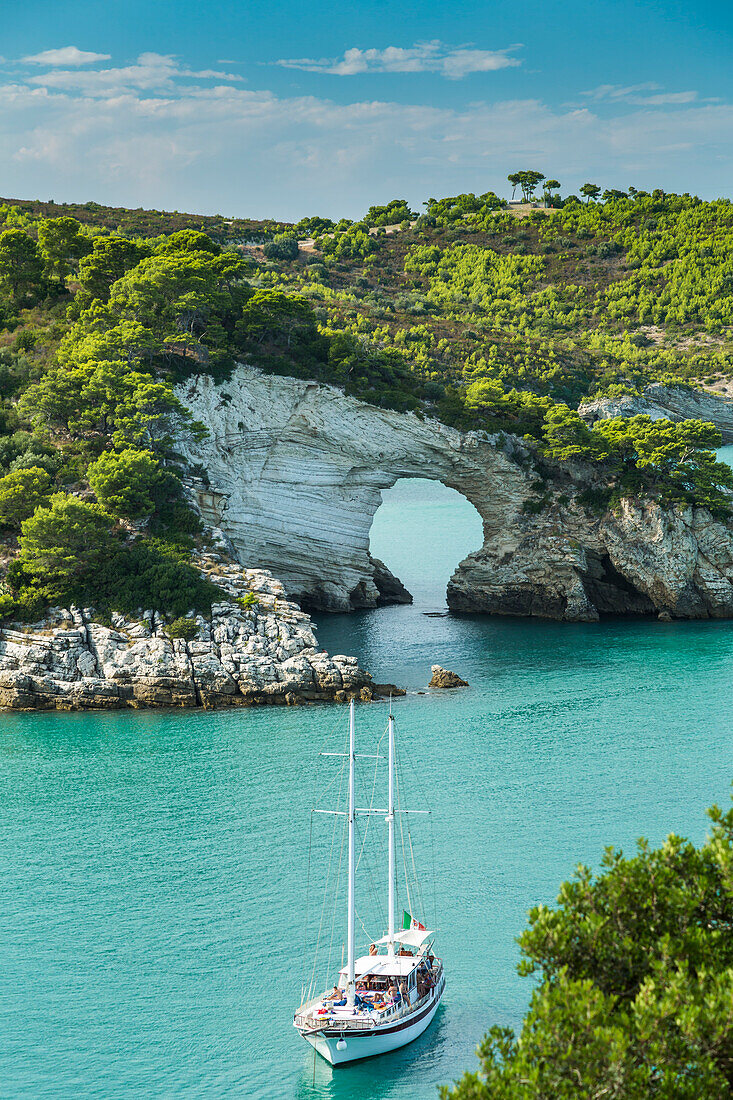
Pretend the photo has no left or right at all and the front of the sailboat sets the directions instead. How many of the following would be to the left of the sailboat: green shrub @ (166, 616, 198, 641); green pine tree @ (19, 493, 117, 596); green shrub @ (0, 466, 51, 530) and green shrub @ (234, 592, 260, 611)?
0

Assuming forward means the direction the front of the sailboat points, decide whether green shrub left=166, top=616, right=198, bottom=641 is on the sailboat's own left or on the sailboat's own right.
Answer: on the sailboat's own right

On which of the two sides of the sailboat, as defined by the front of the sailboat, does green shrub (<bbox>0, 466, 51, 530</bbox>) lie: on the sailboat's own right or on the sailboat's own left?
on the sailboat's own right

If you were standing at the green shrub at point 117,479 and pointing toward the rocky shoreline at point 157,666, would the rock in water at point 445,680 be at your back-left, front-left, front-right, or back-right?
front-left

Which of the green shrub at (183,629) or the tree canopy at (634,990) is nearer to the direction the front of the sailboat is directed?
the tree canopy

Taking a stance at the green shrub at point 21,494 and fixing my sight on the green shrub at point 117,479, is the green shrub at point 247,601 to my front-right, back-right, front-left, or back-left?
front-right

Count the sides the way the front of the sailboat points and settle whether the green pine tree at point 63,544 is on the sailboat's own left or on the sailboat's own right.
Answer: on the sailboat's own right

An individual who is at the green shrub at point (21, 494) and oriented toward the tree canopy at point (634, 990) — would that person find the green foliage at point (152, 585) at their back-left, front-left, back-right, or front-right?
front-left

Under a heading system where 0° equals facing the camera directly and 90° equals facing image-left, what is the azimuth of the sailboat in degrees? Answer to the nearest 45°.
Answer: approximately 45°
